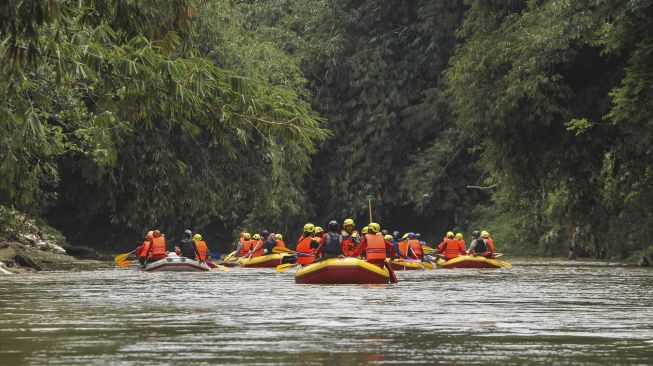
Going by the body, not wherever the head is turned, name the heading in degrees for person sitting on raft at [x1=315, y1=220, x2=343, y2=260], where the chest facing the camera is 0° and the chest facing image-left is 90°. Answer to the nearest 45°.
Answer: approximately 180°

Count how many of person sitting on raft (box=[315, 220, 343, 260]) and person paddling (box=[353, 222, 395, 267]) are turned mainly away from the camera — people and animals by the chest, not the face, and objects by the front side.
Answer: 2

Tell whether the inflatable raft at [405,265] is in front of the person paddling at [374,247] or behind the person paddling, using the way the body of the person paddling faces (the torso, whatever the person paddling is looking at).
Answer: in front

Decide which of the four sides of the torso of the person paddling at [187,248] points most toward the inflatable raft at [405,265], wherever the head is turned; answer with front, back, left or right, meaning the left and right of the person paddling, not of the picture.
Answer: right

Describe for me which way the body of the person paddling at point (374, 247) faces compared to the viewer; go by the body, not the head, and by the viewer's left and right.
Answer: facing away from the viewer

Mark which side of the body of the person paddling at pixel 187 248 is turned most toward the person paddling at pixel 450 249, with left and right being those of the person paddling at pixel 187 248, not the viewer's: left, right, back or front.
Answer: right

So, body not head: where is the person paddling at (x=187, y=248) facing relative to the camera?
away from the camera

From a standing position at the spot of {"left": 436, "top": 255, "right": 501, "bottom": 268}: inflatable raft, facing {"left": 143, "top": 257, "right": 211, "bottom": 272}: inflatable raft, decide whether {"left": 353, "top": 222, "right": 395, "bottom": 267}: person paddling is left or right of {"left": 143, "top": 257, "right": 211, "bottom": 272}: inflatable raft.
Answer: left
